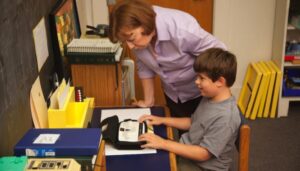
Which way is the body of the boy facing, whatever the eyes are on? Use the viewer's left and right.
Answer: facing to the left of the viewer

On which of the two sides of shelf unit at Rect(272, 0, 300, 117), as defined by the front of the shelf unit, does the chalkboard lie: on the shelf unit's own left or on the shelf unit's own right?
on the shelf unit's own right

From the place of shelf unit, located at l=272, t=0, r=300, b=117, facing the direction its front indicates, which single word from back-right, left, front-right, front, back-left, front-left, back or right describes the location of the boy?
front-right

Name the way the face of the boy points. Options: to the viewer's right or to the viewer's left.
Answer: to the viewer's left

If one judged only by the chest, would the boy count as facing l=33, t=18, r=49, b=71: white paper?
yes

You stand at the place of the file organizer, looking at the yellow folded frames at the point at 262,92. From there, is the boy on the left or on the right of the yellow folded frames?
right

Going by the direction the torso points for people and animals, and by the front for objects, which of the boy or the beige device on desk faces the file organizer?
the boy

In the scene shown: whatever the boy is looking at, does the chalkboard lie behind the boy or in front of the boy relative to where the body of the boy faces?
in front

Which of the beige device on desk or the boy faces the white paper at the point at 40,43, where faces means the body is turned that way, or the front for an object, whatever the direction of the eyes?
the boy

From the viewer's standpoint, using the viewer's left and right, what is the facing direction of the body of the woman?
facing the viewer and to the left of the viewer

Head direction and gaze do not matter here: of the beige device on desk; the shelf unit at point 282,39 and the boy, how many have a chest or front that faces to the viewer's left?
1
